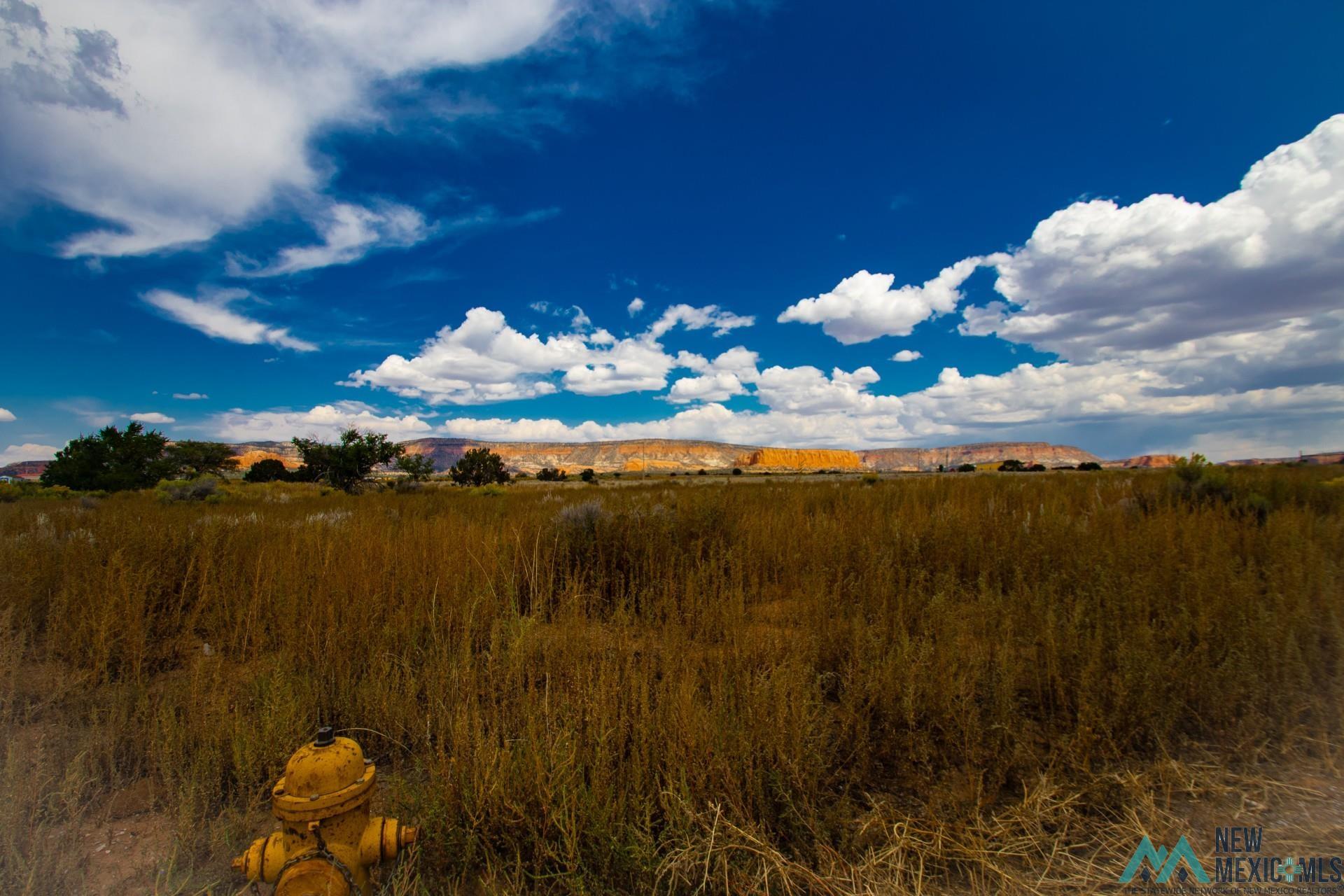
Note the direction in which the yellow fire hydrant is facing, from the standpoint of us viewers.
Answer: facing the viewer
